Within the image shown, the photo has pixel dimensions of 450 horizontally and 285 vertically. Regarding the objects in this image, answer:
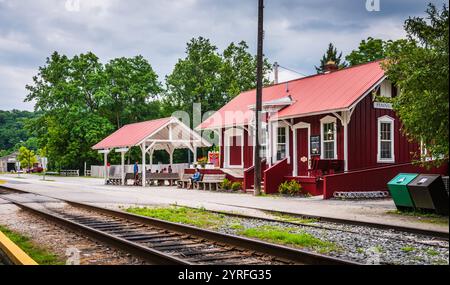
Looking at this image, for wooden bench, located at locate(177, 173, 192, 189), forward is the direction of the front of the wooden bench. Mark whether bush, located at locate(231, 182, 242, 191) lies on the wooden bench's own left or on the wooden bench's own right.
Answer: on the wooden bench's own left

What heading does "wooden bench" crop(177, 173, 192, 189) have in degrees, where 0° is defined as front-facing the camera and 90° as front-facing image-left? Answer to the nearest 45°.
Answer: approximately 45°

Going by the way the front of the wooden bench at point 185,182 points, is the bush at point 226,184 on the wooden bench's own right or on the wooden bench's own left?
on the wooden bench's own left

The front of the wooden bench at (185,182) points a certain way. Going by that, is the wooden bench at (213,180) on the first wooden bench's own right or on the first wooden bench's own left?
on the first wooden bench's own left

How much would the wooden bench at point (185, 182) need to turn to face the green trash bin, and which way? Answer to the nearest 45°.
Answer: approximately 45° to its left

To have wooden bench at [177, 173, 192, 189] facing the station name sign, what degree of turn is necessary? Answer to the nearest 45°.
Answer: approximately 90° to its left

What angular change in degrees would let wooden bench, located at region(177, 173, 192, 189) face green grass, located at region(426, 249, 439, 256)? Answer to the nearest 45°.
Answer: approximately 45° to its left

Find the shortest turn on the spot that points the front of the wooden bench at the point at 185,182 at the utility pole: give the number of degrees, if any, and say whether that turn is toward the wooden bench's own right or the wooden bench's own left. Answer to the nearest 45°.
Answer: approximately 45° to the wooden bench's own left

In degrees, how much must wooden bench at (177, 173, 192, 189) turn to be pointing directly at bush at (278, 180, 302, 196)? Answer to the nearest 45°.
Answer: approximately 90° to its left

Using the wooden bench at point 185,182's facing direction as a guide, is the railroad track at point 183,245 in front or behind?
in front

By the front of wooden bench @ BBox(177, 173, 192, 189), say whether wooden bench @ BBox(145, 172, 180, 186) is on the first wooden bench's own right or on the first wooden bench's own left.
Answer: on the first wooden bench's own right

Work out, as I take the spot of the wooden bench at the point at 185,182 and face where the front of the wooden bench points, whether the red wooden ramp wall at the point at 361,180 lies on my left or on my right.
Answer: on my left
